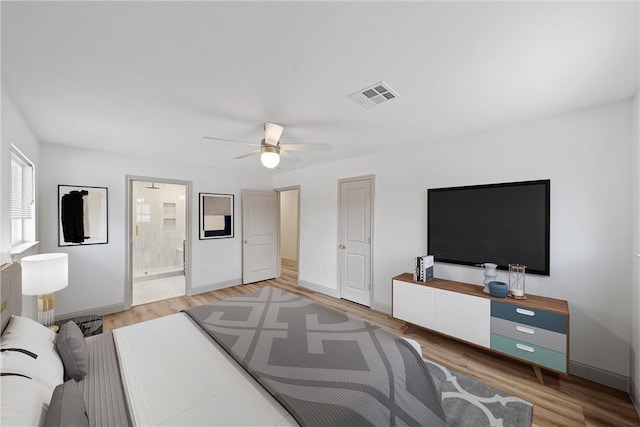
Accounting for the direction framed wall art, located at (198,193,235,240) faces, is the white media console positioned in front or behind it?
in front

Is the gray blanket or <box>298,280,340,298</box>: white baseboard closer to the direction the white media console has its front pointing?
the gray blanket

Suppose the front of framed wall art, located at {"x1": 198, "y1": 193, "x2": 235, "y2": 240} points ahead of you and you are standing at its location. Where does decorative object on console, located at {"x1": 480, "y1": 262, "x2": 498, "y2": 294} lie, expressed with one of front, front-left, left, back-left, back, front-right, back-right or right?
front

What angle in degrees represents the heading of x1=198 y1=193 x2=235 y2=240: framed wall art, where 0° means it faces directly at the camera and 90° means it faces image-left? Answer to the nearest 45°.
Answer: approximately 315°

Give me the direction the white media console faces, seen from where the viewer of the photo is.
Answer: facing the viewer and to the left of the viewer

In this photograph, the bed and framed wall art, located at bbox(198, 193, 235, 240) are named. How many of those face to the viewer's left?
0

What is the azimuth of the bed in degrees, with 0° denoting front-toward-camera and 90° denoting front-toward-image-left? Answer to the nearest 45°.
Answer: approximately 225°

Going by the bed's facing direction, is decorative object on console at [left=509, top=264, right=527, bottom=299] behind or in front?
in front

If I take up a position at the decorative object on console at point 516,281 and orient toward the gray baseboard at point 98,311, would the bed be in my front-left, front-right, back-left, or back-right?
front-left

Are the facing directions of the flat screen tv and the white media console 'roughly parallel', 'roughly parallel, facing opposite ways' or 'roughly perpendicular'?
roughly parallel

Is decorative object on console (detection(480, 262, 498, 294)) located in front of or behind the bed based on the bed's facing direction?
in front

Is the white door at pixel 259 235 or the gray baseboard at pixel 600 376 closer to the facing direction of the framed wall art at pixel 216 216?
the gray baseboard

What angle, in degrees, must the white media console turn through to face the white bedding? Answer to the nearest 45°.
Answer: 0° — it already faces it

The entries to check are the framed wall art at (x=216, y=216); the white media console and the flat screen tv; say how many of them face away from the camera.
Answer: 0

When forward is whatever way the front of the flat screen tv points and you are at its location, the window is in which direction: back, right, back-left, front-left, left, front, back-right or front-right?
front

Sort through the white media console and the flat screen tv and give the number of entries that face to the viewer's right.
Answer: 0

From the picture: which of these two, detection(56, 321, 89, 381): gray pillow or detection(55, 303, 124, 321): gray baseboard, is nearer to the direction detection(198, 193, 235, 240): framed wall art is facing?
the gray pillow

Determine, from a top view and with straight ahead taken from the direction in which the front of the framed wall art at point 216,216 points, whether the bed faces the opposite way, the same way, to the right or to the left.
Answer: to the left

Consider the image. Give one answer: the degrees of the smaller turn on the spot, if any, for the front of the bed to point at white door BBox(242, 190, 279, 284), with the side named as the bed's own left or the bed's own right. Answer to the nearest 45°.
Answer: approximately 45° to the bed's own left
